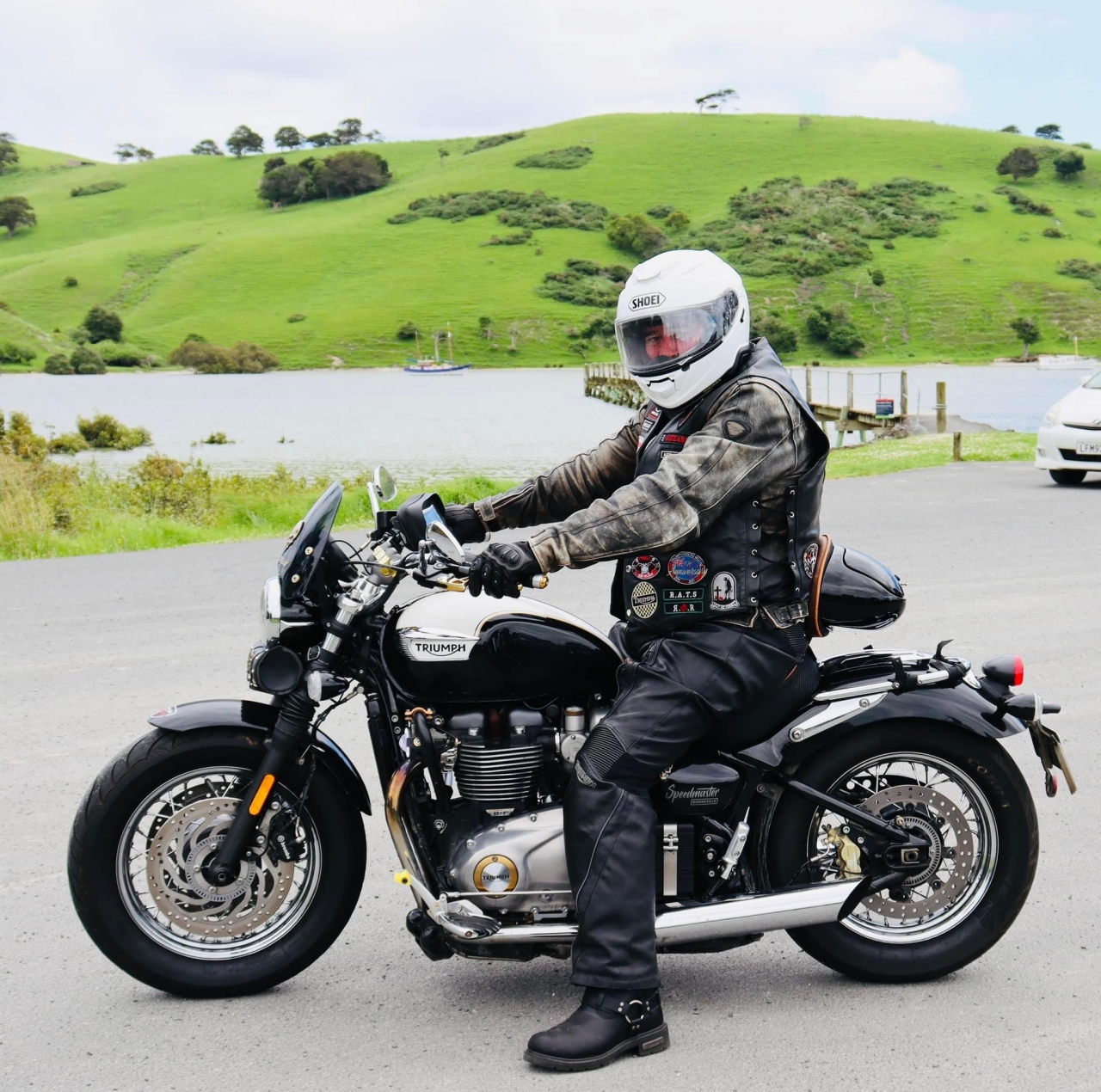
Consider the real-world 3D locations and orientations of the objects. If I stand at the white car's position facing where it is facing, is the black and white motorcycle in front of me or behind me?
in front

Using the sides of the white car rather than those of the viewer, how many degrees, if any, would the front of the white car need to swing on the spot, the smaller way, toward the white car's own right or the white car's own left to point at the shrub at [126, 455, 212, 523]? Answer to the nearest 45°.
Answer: approximately 45° to the white car's own right

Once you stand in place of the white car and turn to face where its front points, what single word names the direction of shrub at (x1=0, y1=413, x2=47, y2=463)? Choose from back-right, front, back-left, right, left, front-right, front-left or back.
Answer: front-right

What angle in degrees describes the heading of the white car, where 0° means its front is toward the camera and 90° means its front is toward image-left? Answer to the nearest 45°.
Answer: approximately 45°

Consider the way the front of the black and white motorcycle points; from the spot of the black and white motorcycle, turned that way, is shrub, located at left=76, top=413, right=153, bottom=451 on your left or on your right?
on your right

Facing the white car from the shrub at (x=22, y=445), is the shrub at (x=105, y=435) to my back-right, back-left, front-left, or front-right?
back-left

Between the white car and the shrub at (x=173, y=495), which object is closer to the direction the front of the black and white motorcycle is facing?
the shrub

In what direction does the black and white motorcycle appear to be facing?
to the viewer's left

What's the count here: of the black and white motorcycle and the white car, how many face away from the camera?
0

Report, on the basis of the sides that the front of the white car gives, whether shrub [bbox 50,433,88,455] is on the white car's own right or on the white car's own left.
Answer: on the white car's own right

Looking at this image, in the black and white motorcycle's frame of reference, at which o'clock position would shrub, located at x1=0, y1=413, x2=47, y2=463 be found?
The shrub is roughly at 2 o'clock from the black and white motorcycle.

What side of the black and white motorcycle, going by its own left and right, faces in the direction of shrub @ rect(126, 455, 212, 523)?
right

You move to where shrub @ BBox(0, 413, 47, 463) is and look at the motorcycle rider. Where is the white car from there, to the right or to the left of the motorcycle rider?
left

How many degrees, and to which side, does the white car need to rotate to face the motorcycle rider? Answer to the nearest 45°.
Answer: approximately 45° to its left

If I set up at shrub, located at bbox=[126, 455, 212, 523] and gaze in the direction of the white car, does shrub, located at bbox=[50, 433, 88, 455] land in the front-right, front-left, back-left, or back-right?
back-left
